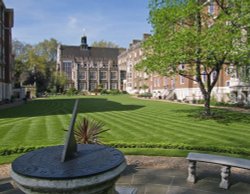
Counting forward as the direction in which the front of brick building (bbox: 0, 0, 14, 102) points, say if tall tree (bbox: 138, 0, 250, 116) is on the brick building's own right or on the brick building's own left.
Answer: on the brick building's own right

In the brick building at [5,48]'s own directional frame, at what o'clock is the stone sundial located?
The stone sundial is roughly at 3 o'clock from the brick building.

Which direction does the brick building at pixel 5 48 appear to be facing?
to the viewer's right

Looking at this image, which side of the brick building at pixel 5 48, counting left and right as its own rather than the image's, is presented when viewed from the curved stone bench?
right

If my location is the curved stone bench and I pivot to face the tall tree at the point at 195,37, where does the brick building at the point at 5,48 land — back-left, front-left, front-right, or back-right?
front-left
